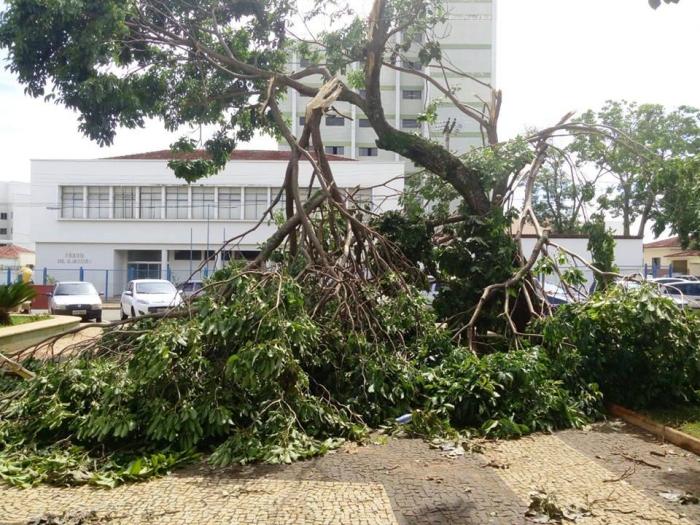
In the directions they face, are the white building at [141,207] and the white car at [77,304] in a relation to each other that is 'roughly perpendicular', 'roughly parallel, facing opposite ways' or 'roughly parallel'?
roughly parallel

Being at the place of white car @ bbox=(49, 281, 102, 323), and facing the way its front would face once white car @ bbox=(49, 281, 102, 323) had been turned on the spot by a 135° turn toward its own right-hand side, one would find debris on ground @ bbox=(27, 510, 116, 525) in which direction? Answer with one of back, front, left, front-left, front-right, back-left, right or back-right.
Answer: back-left

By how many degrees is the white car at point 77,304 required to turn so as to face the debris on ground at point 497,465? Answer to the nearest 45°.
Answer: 0° — it already faces it

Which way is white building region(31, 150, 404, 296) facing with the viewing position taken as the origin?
facing the viewer

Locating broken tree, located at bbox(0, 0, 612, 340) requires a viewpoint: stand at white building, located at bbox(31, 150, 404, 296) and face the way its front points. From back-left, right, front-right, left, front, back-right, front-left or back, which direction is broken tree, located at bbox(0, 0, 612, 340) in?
front

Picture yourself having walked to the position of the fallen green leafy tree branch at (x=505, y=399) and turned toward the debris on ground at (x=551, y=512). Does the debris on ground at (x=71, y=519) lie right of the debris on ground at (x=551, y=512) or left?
right

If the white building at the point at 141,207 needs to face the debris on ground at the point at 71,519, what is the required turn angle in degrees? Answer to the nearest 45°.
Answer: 0° — it already faces it

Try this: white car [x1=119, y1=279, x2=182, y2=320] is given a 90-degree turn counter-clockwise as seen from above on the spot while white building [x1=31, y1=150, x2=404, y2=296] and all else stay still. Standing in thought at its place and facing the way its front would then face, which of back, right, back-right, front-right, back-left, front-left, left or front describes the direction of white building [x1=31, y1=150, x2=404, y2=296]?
front-left

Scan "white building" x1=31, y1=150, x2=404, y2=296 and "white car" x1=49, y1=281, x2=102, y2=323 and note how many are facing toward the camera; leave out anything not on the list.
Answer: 2

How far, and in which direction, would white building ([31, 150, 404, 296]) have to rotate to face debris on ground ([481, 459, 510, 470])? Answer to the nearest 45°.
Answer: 0° — it already faces it

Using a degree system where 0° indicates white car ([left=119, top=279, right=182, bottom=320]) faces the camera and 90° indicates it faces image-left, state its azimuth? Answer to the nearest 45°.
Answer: approximately 315°

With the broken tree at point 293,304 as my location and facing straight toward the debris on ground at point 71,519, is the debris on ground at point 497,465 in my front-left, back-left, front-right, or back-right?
front-left

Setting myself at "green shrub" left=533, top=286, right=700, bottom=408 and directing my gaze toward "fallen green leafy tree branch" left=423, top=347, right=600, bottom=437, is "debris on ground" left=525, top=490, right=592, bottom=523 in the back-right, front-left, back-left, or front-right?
front-left

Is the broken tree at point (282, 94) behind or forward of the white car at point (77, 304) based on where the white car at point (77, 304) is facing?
forward

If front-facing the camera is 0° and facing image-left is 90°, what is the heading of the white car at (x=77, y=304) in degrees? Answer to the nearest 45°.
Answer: approximately 0°

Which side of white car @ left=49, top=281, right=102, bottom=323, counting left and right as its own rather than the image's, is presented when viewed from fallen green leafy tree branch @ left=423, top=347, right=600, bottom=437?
front
